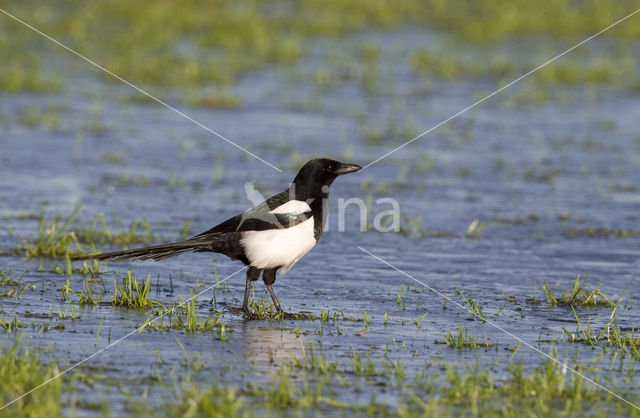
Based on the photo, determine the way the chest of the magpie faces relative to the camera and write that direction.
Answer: to the viewer's right
